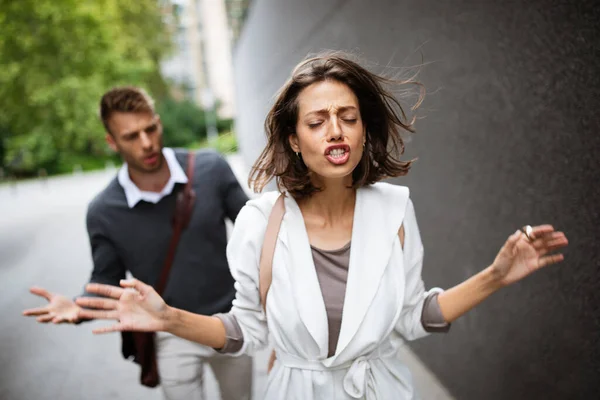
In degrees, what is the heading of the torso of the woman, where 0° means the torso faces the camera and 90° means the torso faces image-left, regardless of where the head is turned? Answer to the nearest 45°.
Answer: approximately 0°

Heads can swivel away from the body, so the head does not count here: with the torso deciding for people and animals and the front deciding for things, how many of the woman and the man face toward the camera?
2

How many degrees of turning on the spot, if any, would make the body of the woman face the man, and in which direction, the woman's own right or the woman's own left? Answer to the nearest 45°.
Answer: approximately 135° to the woman's own right

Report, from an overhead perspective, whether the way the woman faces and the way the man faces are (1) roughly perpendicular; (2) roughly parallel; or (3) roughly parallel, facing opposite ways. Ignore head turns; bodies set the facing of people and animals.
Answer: roughly parallel

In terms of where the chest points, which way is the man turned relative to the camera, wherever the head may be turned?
toward the camera

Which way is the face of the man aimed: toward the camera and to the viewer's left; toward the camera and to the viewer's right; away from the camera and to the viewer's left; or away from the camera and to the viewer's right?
toward the camera and to the viewer's right

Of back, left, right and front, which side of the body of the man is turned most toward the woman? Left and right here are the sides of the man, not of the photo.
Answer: front
